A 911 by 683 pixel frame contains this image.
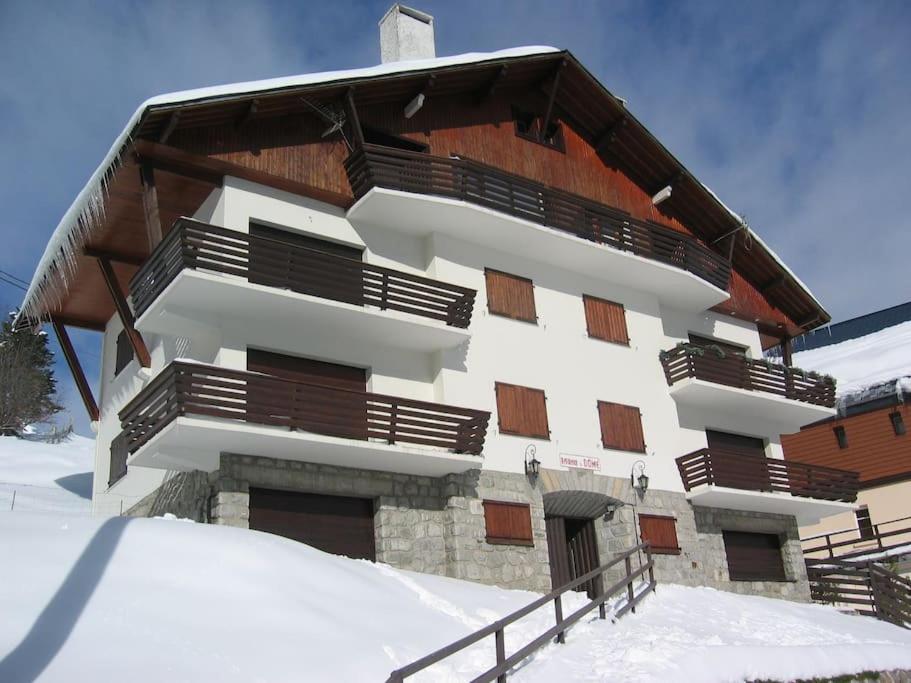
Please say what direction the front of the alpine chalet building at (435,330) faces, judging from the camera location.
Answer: facing the viewer and to the right of the viewer

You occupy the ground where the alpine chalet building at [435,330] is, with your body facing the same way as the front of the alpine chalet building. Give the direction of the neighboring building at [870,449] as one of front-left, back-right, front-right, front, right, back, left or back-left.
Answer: left
